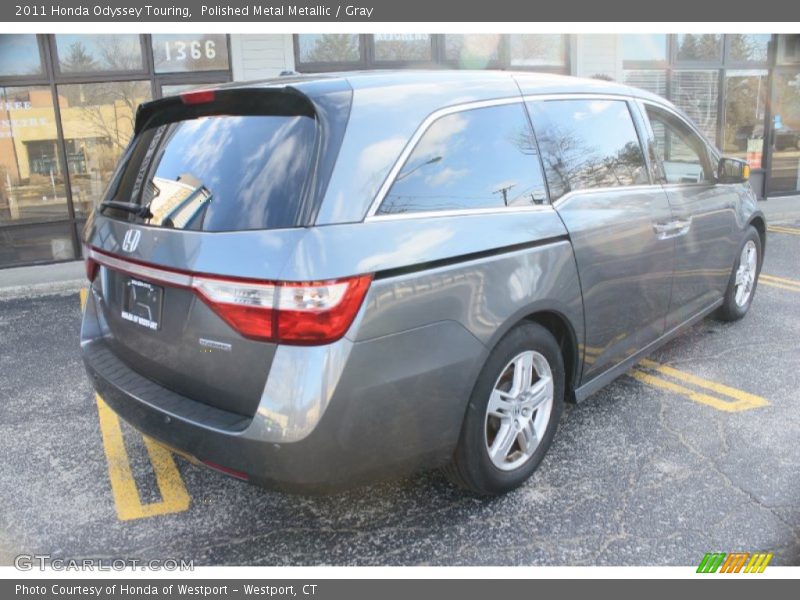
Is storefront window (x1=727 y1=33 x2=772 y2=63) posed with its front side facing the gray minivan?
yes

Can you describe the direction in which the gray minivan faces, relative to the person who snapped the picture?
facing away from the viewer and to the right of the viewer

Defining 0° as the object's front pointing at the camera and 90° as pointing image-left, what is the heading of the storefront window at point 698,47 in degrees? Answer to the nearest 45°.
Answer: approximately 0°

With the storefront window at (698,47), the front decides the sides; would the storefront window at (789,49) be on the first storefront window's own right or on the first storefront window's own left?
on the first storefront window's own left

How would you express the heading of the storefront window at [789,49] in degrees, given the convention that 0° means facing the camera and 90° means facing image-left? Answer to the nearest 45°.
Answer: approximately 0°

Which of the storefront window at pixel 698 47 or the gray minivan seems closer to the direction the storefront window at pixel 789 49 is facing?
the gray minivan

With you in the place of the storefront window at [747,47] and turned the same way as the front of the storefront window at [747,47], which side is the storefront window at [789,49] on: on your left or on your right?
on your left

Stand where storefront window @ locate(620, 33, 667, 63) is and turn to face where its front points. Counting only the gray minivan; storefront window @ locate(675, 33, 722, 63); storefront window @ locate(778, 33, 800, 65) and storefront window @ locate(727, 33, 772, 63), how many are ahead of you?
1

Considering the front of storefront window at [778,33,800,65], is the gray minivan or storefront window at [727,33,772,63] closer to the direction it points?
the gray minivan
